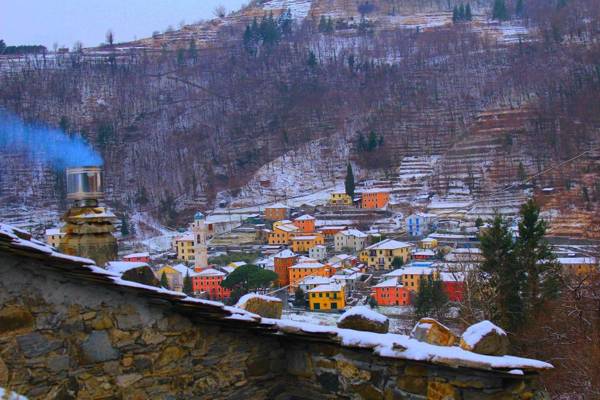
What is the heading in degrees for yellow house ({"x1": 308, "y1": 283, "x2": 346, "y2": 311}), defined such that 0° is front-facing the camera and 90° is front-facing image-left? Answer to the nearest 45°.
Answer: approximately 0°

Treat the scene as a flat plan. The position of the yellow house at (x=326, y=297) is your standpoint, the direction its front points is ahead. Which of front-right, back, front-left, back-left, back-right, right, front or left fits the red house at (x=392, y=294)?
left

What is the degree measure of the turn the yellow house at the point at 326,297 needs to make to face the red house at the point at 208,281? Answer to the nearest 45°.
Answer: approximately 135° to its right

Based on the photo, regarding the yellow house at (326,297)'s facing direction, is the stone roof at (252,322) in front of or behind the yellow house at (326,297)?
in front

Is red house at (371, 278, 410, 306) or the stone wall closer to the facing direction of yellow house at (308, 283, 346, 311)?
the stone wall

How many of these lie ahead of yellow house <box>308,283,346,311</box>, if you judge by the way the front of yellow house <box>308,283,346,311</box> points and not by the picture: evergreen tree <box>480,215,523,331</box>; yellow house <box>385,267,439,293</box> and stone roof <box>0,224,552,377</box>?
2

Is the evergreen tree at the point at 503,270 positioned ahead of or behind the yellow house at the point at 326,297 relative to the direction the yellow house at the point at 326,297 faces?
ahead

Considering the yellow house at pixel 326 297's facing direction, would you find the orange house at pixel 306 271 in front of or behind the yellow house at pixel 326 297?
behind

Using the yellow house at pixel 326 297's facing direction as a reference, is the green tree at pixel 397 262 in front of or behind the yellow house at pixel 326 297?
behind

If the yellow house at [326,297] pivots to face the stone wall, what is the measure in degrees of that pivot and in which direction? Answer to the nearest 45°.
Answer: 0° — it already faces it

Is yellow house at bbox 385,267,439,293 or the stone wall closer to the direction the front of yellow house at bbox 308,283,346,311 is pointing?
the stone wall

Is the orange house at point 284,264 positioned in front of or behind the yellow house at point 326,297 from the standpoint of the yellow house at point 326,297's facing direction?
behind
